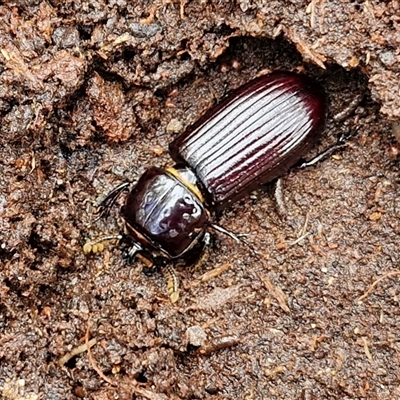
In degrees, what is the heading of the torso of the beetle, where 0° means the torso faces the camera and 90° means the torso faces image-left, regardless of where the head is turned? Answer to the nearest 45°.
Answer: approximately 45°

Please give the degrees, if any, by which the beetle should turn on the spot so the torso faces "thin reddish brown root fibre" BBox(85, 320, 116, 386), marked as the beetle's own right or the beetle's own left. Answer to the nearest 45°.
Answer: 0° — it already faces it

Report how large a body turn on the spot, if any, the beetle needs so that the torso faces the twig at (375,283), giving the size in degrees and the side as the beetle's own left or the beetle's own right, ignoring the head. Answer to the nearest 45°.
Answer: approximately 90° to the beetle's own left

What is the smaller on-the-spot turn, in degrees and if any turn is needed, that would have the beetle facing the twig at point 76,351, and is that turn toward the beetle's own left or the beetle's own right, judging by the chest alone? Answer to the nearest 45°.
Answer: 0° — it already faces it
